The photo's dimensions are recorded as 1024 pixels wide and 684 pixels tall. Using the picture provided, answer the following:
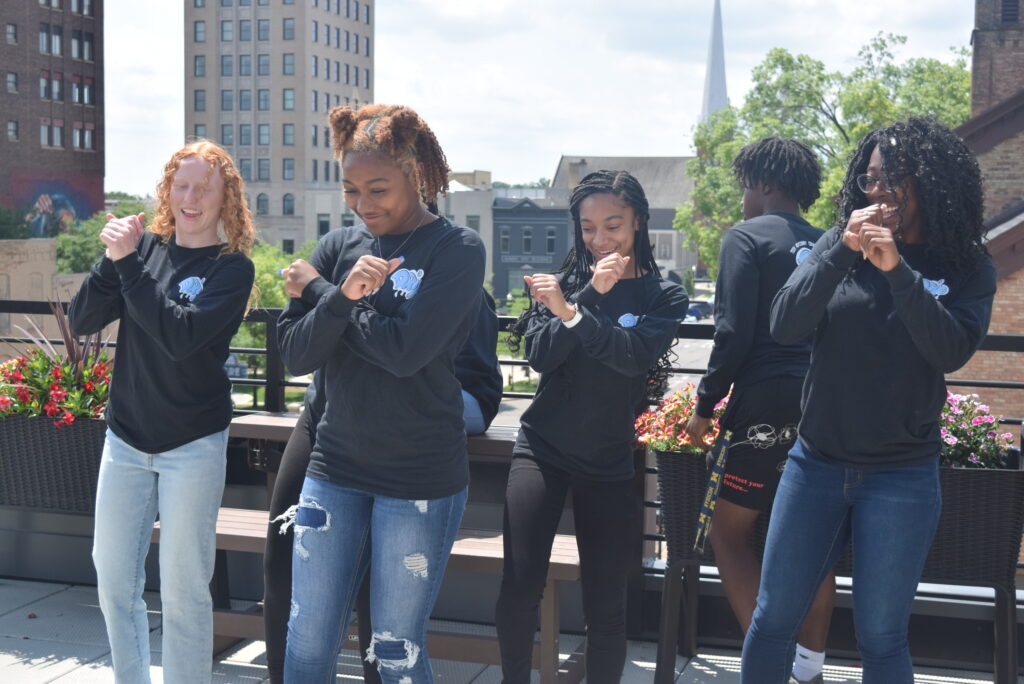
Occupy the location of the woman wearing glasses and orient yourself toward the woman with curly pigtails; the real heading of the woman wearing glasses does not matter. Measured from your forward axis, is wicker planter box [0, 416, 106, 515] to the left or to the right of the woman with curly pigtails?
right

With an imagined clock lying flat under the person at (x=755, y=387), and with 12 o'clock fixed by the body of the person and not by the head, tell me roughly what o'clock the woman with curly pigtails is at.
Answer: The woman with curly pigtails is roughly at 9 o'clock from the person.

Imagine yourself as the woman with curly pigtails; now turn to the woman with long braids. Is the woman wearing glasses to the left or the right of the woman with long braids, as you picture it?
right

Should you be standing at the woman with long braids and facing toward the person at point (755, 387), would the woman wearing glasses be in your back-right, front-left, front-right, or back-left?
front-right

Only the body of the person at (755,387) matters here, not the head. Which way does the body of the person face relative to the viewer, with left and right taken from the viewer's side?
facing away from the viewer and to the left of the viewer

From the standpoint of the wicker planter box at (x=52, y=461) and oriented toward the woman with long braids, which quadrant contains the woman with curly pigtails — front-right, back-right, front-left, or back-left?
front-right

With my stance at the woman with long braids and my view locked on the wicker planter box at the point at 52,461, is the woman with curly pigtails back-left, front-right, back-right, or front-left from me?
front-left

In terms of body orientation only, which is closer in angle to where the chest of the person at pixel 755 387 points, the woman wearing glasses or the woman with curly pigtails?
the woman with curly pigtails

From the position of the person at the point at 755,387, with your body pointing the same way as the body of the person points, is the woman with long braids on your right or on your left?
on your left

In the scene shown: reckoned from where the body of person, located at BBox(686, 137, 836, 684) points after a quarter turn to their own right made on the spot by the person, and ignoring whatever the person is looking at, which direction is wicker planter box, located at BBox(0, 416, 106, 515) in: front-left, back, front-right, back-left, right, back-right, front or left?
back-left

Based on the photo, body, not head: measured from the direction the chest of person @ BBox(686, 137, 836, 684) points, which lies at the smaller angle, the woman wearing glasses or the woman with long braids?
the woman with long braids
